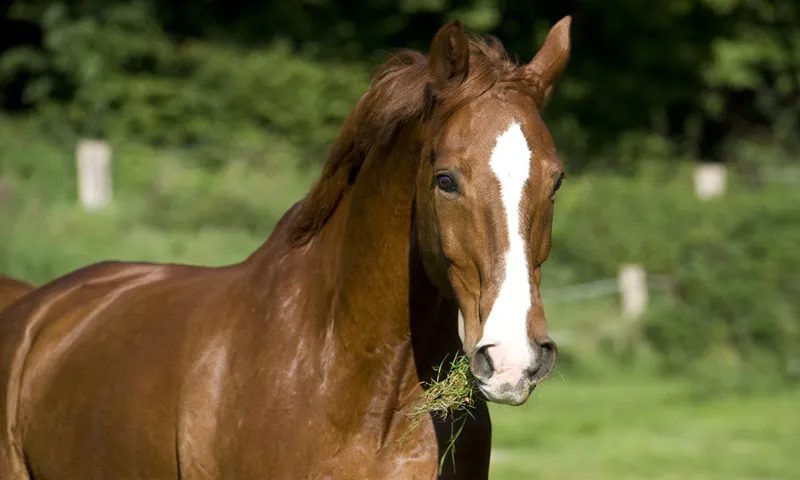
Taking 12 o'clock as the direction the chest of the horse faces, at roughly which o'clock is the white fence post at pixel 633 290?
The white fence post is roughly at 8 o'clock from the horse.

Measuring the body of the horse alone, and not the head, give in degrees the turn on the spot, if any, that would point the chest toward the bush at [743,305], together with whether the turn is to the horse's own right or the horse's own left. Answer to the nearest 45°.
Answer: approximately 90° to the horse's own left

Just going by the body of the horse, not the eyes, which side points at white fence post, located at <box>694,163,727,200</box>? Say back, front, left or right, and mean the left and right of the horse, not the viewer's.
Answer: left

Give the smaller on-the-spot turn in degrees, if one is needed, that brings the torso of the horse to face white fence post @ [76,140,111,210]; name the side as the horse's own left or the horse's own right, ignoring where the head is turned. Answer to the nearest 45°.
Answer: approximately 135° to the horse's own left

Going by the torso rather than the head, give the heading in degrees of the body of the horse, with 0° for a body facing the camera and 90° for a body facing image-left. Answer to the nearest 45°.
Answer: approximately 315°
